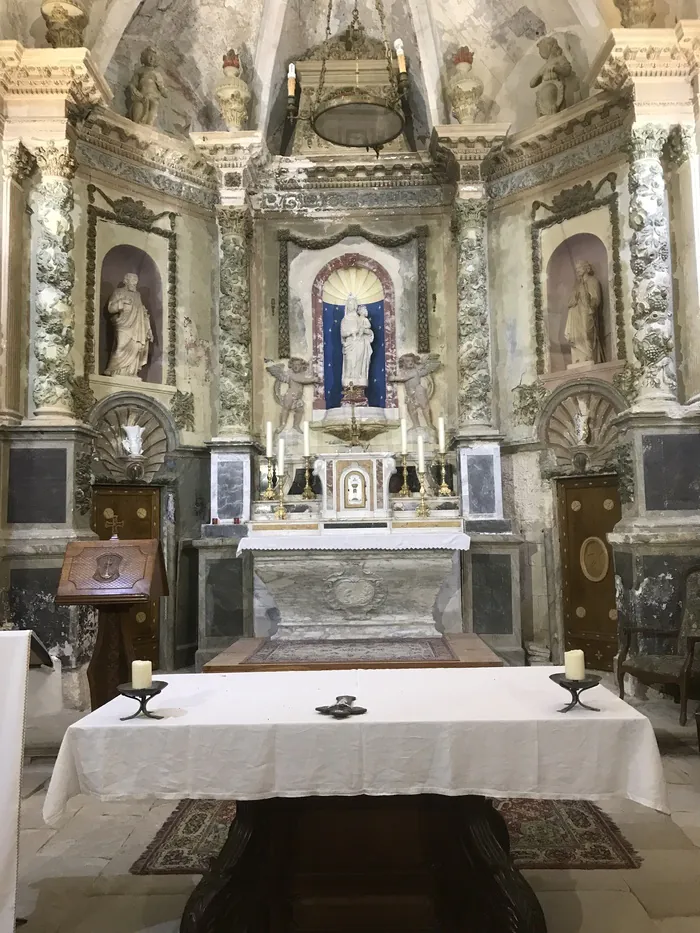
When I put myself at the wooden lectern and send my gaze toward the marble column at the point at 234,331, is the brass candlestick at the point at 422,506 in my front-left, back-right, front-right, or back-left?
front-right

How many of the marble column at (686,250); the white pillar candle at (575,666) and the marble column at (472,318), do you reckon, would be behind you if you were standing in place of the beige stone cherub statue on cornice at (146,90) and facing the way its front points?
0

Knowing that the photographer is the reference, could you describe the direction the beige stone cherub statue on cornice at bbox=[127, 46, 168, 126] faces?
facing the viewer and to the right of the viewer

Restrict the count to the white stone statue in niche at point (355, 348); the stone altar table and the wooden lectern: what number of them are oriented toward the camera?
3

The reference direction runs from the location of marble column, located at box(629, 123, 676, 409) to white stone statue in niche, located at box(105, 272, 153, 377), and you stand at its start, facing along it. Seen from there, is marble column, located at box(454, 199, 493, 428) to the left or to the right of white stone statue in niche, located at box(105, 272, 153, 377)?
right

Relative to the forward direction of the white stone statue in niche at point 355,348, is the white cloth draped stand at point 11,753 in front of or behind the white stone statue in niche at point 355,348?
in front

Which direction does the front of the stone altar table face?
toward the camera

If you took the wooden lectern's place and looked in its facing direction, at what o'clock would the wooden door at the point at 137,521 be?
The wooden door is roughly at 6 o'clock from the wooden lectern.

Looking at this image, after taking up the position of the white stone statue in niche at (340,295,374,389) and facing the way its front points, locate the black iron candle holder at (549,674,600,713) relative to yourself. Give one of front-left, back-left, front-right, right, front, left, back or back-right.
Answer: front

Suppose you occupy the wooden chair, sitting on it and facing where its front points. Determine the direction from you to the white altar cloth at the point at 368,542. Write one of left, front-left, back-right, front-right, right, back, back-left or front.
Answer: front-right
